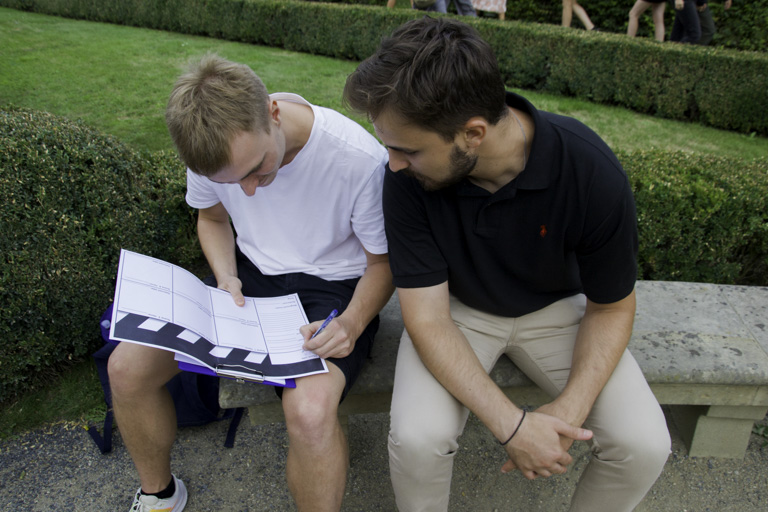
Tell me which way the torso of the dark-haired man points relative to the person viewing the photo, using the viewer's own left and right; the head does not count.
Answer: facing the viewer
